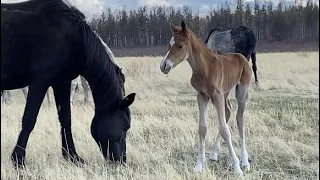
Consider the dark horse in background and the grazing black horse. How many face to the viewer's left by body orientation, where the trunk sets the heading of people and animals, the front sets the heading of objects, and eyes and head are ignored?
1

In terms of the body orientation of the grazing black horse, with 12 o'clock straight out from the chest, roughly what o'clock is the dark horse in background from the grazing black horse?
The dark horse in background is roughly at 10 o'clock from the grazing black horse.

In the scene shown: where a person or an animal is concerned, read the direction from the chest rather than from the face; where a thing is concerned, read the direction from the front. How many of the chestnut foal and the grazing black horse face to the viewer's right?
1

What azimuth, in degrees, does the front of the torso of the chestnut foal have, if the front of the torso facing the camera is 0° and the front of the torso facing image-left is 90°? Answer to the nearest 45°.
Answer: approximately 45°

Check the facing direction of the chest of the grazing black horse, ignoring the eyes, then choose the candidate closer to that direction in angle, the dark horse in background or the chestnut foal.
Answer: the chestnut foal

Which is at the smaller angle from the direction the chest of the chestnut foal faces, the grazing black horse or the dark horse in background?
the grazing black horse

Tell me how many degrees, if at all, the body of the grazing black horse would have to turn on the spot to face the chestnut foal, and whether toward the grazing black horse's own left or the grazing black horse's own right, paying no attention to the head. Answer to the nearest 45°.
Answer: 0° — it already faces it

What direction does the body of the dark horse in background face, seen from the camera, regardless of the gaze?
to the viewer's left

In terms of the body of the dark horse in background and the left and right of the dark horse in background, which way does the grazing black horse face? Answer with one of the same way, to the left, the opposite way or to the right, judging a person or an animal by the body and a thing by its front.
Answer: the opposite way

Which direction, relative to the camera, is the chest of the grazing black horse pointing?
to the viewer's right

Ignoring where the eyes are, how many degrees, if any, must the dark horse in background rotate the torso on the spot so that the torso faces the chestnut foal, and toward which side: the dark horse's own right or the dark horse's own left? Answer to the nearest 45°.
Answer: approximately 90° to the dark horse's own left
